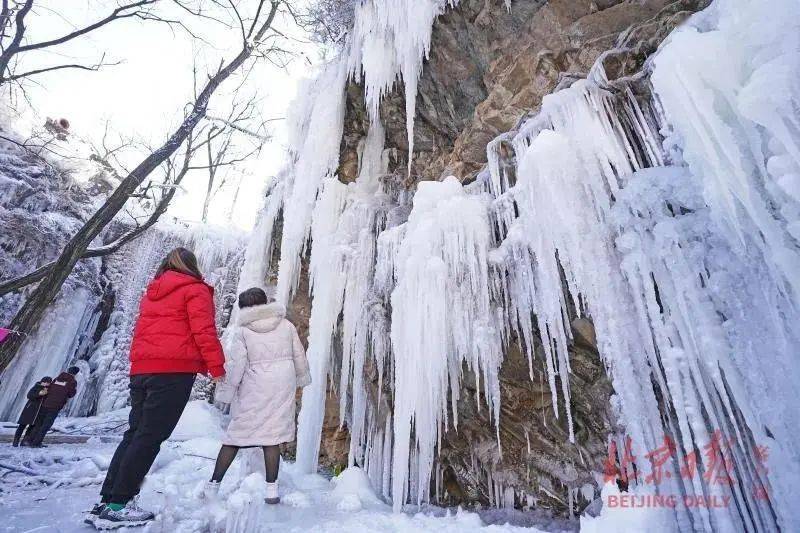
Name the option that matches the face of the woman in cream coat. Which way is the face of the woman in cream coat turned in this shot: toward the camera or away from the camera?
away from the camera

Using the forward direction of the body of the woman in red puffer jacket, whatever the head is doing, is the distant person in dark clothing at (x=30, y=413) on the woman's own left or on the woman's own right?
on the woman's own left

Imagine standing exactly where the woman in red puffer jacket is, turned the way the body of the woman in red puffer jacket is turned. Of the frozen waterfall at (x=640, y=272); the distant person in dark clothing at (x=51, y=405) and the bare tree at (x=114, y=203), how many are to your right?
1

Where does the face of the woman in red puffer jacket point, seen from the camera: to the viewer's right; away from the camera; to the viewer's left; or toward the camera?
away from the camera

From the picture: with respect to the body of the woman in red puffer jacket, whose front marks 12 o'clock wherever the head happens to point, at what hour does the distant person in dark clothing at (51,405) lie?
The distant person in dark clothing is roughly at 10 o'clock from the woman in red puffer jacket.

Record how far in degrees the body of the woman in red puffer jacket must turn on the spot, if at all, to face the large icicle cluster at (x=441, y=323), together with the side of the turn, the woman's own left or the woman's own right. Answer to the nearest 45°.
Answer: approximately 45° to the woman's own right

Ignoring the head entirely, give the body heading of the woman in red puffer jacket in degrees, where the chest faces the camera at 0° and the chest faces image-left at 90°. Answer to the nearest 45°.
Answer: approximately 225°

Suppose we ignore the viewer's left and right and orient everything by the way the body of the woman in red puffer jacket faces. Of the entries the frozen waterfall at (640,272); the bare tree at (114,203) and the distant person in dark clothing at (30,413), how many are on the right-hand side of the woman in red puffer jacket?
1

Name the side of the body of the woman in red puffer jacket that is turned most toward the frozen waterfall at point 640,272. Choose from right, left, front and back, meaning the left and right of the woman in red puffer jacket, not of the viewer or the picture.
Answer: right
